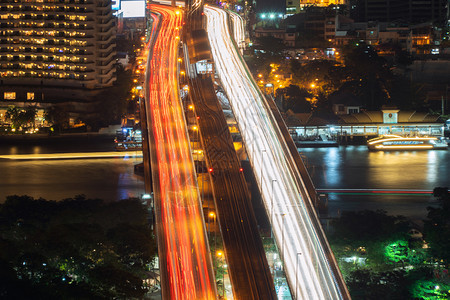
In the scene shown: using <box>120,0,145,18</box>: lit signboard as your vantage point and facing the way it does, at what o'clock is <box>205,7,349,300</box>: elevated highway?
The elevated highway is roughly at 12 o'clock from the lit signboard.

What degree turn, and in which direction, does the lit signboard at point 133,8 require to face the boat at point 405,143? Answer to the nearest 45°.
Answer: approximately 45° to its left

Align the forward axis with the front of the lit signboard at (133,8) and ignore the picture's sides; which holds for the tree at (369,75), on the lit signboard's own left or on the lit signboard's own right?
on the lit signboard's own left

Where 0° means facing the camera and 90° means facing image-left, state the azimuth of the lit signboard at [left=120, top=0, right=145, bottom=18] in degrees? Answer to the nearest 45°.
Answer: approximately 0°

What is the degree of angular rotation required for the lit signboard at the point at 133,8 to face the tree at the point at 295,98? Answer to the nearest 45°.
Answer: approximately 45° to its left

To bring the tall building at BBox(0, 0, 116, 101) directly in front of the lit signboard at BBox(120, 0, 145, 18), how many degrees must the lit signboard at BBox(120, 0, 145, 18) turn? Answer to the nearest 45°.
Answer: approximately 45° to its right
